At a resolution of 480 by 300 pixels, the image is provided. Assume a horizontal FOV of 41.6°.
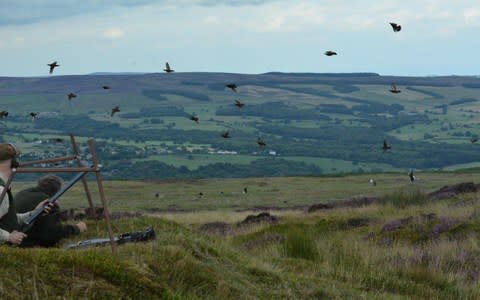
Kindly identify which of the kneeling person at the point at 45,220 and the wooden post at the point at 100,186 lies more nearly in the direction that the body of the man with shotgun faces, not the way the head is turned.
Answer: the wooden post

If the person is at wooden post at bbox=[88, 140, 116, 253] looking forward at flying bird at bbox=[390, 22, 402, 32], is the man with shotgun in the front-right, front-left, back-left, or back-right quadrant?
back-left

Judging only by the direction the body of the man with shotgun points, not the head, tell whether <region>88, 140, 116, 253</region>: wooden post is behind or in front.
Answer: in front

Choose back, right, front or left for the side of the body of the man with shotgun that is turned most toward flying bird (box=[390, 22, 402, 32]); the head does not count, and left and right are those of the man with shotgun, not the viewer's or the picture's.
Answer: front

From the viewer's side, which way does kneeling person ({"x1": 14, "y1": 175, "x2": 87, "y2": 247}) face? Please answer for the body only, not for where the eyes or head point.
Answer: to the viewer's right

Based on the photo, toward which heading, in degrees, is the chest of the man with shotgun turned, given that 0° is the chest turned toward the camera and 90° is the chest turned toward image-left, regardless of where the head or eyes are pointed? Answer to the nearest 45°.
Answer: approximately 270°

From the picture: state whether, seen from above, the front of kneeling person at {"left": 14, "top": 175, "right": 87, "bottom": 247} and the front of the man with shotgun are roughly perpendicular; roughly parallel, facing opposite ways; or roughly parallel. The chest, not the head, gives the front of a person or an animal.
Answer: roughly parallel

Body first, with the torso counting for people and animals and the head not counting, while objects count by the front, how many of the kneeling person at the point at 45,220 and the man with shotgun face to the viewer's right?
2

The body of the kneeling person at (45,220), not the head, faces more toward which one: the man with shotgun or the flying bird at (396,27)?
the flying bird

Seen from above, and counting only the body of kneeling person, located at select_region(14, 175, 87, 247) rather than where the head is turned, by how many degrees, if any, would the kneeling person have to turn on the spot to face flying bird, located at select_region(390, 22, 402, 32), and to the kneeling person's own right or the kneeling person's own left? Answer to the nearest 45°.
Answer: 0° — they already face it

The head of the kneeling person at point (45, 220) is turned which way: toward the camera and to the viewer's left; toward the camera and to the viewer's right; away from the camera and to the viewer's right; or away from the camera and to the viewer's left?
away from the camera and to the viewer's right
